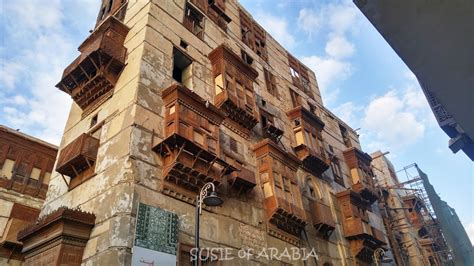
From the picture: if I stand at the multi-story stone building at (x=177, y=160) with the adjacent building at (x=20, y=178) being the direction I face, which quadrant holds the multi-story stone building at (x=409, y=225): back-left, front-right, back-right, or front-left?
back-right

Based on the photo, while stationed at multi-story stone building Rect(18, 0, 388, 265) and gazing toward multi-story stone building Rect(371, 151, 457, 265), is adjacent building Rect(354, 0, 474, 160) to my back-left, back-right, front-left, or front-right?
back-right

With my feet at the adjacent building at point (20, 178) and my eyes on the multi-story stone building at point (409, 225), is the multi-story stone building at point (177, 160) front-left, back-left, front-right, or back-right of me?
front-right

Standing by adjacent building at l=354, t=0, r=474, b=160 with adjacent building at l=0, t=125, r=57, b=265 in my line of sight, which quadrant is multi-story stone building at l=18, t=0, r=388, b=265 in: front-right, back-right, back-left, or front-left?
front-right

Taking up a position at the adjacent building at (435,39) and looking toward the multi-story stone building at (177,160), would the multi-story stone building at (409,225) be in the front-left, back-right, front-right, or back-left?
front-right
